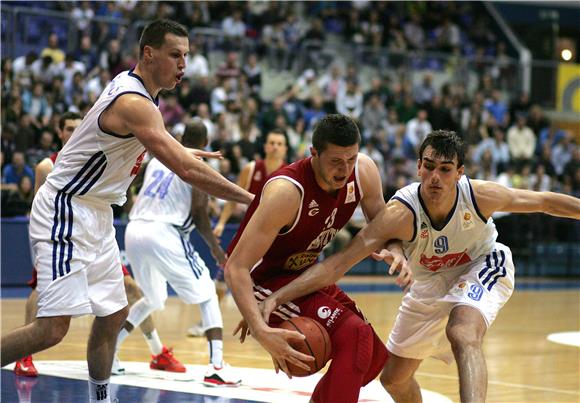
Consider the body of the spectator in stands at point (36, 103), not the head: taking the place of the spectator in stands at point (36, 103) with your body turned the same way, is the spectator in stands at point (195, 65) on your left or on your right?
on your left

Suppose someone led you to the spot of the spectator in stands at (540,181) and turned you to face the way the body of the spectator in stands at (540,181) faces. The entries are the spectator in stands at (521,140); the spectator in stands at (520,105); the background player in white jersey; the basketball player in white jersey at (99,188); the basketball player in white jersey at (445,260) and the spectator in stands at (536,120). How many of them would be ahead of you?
3

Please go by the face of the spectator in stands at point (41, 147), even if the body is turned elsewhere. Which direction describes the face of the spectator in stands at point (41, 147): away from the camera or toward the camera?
toward the camera

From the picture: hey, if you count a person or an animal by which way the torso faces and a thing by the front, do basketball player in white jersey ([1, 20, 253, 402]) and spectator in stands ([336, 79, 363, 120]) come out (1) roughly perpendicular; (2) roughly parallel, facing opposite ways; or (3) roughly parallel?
roughly perpendicular

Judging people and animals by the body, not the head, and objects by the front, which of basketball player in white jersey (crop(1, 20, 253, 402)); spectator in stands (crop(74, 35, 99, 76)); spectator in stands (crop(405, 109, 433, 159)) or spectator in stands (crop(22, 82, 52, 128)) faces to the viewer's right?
the basketball player in white jersey

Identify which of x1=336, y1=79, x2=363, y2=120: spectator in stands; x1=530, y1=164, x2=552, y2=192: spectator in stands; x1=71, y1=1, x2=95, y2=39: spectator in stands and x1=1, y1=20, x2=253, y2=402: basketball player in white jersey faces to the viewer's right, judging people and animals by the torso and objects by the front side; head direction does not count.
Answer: the basketball player in white jersey

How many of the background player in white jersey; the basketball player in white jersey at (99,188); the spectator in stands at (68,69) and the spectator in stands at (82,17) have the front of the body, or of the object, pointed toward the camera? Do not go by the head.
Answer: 2

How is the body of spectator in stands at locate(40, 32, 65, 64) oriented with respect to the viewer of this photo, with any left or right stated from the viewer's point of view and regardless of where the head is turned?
facing the viewer

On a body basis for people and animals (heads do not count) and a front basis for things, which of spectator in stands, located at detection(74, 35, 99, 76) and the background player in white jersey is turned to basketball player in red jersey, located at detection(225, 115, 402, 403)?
the spectator in stands

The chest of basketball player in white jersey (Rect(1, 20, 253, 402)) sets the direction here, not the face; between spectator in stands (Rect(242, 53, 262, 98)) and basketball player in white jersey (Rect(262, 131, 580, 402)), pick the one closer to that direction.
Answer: the basketball player in white jersey

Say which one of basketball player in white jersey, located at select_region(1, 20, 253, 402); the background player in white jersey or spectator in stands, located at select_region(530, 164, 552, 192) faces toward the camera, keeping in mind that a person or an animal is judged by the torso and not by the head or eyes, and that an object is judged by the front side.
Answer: the spectator in stands

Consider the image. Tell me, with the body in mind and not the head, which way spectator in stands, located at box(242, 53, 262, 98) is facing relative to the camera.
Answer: toward the camera

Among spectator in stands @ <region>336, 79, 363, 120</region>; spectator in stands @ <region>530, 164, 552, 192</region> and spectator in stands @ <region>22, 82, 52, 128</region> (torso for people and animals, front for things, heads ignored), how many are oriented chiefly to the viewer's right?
0

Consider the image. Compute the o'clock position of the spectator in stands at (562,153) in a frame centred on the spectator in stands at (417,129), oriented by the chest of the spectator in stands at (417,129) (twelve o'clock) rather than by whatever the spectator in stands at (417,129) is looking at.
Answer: the spectator in stands at (562,153) is roughly at 8 o'clock from the spectator in stands at (417,129).

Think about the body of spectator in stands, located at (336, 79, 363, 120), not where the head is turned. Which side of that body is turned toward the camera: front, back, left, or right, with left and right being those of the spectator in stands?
front

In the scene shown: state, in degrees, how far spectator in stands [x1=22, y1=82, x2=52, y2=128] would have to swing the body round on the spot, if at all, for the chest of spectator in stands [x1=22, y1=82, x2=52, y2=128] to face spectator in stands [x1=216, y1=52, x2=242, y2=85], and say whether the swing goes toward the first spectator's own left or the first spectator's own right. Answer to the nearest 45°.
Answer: approximately 135° to the first spectator's own left

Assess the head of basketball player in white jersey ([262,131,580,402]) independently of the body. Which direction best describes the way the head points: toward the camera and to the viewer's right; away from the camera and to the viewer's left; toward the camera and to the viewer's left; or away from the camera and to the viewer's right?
toward the camera and to the viewer's left
